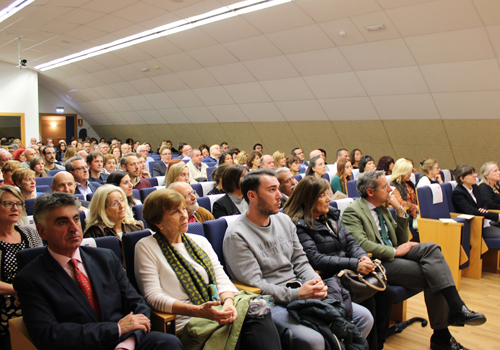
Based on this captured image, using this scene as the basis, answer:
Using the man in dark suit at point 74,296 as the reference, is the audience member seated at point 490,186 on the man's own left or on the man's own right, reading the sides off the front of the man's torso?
on the man's own left

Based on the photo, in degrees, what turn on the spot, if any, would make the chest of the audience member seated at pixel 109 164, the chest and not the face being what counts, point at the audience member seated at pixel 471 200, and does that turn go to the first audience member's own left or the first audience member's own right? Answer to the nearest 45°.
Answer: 0° — they already face them

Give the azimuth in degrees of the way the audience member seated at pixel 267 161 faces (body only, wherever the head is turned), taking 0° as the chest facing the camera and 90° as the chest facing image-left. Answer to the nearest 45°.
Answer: approximately 315°

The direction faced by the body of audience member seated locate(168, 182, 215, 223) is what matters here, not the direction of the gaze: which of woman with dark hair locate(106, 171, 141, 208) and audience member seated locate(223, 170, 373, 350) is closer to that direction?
the audience member seated

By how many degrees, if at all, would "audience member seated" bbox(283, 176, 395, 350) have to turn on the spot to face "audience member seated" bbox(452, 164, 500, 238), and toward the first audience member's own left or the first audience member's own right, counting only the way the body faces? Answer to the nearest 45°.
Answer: approximately 90° to the first audience member's own left

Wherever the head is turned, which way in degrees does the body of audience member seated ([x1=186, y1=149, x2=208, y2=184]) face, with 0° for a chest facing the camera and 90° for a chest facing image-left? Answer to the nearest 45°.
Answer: approximately 315°

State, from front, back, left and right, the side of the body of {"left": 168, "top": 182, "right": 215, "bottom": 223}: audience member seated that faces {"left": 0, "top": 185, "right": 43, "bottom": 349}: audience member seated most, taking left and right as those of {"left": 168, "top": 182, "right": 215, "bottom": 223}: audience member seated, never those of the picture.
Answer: right

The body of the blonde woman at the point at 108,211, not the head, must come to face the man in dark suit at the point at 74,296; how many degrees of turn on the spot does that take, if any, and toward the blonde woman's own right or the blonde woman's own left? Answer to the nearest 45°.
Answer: approximately 45° to the blonde woman's own right

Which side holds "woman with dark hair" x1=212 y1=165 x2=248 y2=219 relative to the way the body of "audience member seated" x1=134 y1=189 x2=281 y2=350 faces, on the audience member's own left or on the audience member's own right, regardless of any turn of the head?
on the audience member's own left

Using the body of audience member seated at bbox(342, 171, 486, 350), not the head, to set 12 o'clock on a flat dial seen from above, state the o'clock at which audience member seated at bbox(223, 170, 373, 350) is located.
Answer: audience member seated at bbox(223, 170, 373, 350) is roughly at 3 o'clock from audience member seated at bbox(342, 171, 486, 350).
